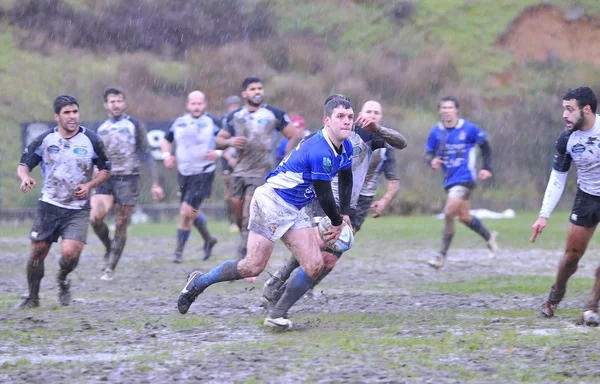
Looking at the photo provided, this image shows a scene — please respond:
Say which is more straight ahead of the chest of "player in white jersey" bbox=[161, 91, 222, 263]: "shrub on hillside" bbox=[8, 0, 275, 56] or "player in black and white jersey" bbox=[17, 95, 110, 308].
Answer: the player in black and white jersey

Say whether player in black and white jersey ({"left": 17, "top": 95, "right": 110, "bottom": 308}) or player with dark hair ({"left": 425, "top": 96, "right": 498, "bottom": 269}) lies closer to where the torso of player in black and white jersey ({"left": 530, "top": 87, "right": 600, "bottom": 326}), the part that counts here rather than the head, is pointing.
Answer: the player in black and white jersey

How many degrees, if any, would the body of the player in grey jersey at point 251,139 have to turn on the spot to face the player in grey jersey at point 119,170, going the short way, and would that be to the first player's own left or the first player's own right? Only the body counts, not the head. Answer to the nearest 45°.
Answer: approximately 90° to the first player's own right

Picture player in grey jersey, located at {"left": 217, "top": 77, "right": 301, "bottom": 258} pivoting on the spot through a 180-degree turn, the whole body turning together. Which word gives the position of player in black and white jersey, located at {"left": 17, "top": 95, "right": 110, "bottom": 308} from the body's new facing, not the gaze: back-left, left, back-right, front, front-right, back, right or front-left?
back-left

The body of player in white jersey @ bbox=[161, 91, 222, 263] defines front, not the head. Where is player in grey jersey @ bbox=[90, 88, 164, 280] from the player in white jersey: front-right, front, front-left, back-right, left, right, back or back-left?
front-right

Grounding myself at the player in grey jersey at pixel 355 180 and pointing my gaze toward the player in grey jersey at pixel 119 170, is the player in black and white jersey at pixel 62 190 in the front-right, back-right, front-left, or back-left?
front-left

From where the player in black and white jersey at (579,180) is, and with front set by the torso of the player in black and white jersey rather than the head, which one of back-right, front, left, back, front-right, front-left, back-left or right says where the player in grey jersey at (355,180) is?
front-right

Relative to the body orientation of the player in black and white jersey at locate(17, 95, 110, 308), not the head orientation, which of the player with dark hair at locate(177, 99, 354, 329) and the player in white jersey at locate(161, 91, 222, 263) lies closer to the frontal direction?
the player with dark hair

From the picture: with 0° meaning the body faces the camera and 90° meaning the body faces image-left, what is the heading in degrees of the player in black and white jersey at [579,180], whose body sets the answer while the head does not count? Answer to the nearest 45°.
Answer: approximately 45°

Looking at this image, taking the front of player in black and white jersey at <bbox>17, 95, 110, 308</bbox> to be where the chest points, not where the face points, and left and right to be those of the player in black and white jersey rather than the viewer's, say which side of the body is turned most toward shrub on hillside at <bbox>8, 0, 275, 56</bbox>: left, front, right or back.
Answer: back

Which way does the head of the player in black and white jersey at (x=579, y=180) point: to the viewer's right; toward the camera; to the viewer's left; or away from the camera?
to the viewer's left

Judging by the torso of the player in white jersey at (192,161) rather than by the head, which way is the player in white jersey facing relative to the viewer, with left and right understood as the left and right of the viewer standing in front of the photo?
facing the viewer

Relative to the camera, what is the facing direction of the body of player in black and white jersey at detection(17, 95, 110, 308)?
toward the camera

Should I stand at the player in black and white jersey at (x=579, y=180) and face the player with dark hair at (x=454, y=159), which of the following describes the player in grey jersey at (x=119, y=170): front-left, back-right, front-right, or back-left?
front-left
